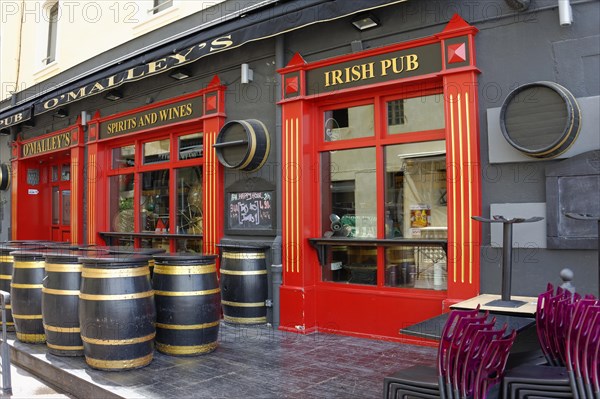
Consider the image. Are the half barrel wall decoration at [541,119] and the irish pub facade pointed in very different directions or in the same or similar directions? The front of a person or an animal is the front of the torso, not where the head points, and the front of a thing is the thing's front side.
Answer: same or similar directions

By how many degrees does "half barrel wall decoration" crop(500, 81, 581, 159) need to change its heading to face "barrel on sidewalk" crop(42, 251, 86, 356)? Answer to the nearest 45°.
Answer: approximately 45° to its right

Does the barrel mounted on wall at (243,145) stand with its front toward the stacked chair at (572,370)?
no

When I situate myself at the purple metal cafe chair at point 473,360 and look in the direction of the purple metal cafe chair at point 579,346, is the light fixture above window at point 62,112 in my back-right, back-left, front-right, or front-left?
back-left

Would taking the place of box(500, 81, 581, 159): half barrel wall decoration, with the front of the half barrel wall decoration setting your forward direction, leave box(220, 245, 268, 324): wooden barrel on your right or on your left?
on your right

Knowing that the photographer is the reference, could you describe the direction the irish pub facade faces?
facing the viewer and to the left of the viewer

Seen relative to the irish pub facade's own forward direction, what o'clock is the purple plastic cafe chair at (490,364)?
The purple plastic cafe chair is roughly at 10 o'clock from the irish pub facade.

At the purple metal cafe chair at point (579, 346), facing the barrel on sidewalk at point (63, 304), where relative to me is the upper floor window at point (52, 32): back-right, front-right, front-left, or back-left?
front-right

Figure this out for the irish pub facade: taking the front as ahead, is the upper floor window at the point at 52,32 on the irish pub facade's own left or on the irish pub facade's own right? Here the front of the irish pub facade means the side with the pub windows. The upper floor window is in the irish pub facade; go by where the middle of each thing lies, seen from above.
on the irish pub facade's own right
